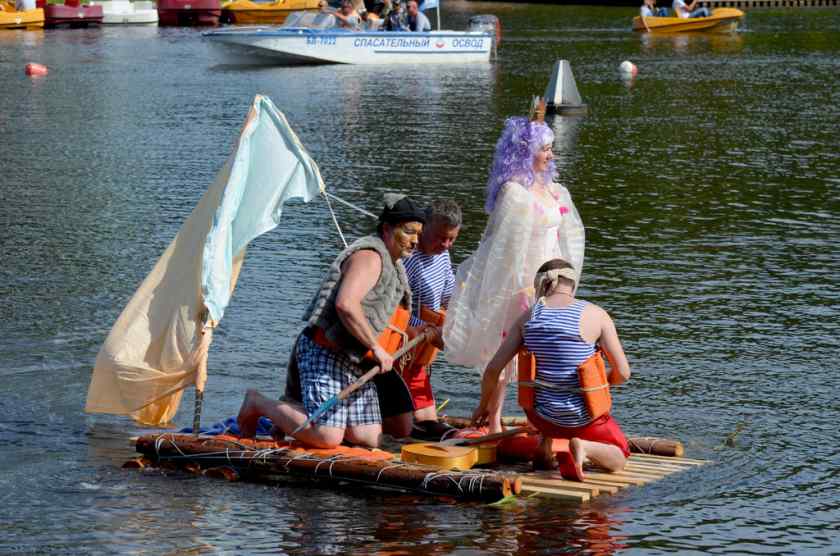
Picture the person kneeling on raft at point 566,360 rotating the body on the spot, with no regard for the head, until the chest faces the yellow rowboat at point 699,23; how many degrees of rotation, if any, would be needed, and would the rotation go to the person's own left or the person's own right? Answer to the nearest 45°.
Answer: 0° — they already face it

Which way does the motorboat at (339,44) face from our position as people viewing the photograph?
facing to the left of the viewer

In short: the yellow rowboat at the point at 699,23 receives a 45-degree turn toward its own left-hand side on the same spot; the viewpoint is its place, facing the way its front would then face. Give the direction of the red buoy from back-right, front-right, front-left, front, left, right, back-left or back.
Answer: back

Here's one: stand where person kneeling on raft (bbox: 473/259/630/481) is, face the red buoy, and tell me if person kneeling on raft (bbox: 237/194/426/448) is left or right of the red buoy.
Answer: left

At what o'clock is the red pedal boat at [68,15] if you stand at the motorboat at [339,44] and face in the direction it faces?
The red pedal boat is roughly at 2 o'clock from the motorboat.

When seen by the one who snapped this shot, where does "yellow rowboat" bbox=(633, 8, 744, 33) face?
facing to the right of the viewer

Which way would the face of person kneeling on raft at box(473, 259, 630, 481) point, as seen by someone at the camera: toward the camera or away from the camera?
away from the camera

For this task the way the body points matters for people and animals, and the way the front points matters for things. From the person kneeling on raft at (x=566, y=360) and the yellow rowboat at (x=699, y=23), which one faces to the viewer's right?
the yellow rowboat

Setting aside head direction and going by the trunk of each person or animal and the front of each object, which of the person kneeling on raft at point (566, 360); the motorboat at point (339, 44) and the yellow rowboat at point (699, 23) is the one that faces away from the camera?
the person kneeling on raft

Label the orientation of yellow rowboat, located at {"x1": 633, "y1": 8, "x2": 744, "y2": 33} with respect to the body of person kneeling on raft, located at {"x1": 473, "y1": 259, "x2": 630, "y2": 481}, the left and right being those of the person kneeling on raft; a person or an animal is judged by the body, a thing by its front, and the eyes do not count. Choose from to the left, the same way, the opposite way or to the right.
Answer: to the right

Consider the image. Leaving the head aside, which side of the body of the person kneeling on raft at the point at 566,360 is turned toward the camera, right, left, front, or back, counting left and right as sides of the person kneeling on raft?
back

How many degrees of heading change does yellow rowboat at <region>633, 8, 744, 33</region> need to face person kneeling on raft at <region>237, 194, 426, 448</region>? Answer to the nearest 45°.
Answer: approximately 90° to its right

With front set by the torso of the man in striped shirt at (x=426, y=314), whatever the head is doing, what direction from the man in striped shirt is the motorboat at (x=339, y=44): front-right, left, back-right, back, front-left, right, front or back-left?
back-left
